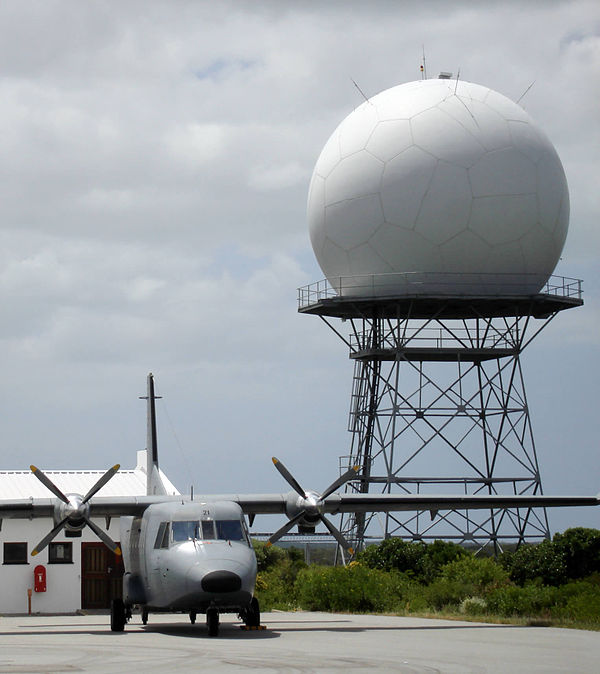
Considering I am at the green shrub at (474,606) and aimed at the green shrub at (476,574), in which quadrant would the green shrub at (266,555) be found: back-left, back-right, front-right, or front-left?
front-left

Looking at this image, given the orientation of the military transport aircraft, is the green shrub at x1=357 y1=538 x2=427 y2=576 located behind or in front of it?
behind

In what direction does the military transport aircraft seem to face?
toward the camera

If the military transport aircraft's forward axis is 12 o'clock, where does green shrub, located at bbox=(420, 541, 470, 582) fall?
The green shrub is roughly at 7 o'clock from the military transport aircraft.

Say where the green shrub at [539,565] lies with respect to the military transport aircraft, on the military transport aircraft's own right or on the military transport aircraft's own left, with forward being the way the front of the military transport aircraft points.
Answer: on the military transport aircraft's own left

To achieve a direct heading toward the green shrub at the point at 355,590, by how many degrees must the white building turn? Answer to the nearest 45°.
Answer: approximately 45° to its left

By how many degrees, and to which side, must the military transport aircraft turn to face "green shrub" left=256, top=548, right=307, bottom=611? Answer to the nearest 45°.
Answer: approximately 180°

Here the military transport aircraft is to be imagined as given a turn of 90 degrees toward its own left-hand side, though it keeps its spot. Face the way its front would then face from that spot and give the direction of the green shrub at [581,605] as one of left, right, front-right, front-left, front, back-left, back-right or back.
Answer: front

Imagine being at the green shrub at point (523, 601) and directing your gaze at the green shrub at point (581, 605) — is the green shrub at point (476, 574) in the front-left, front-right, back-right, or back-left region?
back-left

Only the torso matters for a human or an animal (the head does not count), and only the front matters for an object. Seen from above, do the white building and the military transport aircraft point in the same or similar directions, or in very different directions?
same or similar directions

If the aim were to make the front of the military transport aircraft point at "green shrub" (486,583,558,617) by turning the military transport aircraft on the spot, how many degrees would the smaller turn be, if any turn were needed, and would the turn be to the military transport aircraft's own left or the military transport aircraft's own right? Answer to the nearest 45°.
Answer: approximately 90° to the military transport aircraft's own left

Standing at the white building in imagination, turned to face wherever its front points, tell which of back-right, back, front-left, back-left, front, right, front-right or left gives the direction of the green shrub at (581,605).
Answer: front-left

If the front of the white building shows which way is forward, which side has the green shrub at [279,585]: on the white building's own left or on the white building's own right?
on the white building's own left

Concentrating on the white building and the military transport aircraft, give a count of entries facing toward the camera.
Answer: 2

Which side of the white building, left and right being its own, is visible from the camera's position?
front
